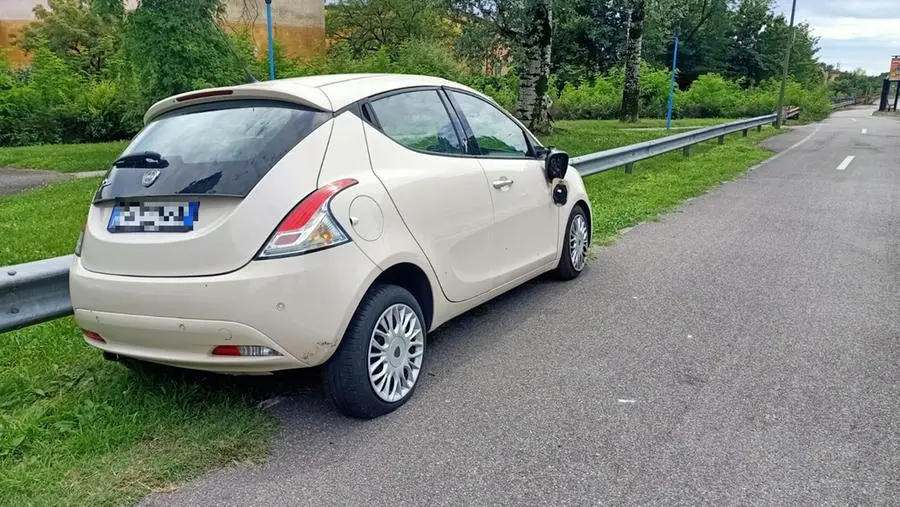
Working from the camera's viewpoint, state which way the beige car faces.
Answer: facing away from the viewer and to the right of the viewer

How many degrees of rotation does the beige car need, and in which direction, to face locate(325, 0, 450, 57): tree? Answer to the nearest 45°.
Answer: approximately 45° to its left

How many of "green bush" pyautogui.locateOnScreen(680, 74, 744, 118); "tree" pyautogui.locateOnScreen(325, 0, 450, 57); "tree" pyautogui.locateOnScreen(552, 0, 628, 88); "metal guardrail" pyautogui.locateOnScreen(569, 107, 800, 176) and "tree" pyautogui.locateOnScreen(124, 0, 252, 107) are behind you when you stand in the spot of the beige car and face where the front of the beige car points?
0

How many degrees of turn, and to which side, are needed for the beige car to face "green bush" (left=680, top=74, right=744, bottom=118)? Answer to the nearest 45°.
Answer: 0° — it already faces it

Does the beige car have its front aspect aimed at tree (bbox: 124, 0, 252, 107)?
no

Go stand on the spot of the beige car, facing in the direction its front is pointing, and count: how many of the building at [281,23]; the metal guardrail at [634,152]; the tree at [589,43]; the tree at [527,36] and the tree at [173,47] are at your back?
0

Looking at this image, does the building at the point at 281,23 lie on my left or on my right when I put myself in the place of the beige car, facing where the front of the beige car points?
on my left

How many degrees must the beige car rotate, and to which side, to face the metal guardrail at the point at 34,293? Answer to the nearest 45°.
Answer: approximately 135° to its left

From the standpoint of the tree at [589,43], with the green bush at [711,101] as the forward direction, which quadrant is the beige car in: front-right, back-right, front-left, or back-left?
front-right

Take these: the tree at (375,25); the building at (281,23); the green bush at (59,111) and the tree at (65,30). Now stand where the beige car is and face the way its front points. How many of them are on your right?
0

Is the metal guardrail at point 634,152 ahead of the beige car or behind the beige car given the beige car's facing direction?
ahead

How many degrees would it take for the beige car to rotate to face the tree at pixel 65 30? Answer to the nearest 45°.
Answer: approximately 45° to its left

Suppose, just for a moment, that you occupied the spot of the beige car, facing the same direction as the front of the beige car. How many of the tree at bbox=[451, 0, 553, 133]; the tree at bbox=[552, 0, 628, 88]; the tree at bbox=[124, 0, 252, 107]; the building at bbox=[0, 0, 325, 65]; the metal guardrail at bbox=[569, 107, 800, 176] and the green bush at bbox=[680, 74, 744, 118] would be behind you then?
0

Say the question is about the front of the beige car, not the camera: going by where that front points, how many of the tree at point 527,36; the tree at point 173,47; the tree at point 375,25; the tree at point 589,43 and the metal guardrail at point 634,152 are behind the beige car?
0

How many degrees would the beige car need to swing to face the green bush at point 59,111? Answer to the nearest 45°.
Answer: approximately 45° to its left

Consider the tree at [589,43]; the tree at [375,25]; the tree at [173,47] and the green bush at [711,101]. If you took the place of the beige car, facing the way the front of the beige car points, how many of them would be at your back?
0

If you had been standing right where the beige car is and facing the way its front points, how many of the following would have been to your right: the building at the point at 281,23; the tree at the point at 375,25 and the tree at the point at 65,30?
0
